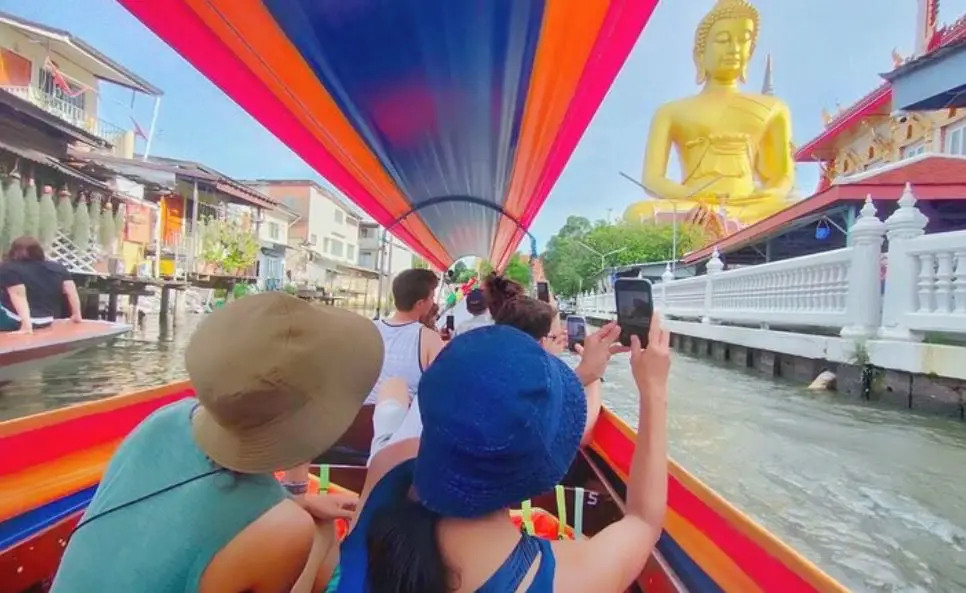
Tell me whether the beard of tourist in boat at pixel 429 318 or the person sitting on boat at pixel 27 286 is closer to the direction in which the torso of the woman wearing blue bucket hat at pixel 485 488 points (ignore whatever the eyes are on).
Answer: the beard of tourist in boat

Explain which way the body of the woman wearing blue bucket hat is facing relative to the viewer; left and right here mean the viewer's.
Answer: facing away from the viewer and to the right of the viewer

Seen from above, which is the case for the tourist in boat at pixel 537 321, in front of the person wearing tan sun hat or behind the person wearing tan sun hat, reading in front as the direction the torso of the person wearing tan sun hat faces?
in front

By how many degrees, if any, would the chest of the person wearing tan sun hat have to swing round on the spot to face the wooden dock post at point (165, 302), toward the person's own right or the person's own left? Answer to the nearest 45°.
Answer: approximately 45° to the person's own left

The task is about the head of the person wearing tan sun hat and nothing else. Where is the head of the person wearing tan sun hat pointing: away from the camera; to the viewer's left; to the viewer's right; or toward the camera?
away from the camera

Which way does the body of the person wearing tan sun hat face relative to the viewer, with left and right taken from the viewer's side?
facing away from the viewer and to the right of the viewer

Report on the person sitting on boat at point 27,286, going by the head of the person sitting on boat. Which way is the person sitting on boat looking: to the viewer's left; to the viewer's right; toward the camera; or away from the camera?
away from the camera

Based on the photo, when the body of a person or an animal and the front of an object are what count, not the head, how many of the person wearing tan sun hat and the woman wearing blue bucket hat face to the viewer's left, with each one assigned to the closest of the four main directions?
0

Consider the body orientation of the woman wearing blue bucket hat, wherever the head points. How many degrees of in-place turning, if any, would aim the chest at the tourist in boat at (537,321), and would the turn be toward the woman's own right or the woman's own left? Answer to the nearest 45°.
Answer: approximately 45° to the woman's own left

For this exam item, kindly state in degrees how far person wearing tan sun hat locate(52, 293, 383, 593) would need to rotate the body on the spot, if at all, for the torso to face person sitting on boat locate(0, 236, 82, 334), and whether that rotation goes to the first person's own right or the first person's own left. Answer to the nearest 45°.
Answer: approximately 45° to the first person's own left
